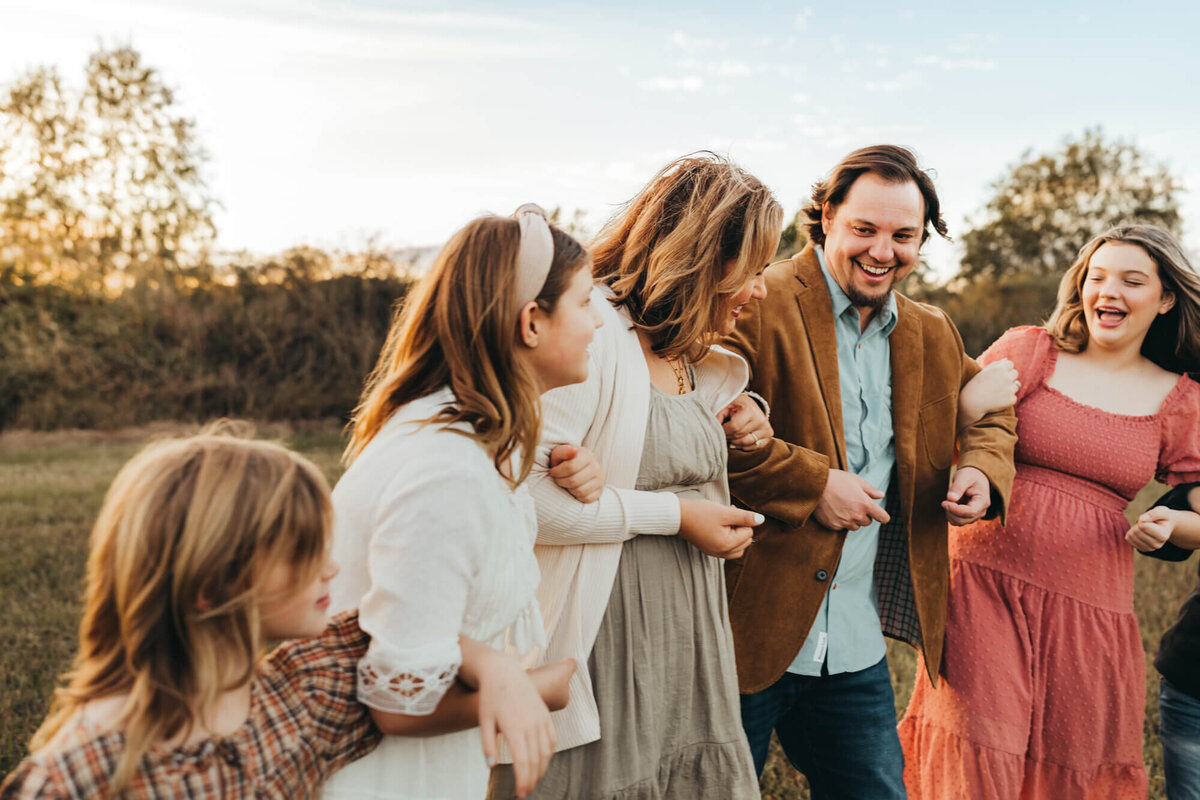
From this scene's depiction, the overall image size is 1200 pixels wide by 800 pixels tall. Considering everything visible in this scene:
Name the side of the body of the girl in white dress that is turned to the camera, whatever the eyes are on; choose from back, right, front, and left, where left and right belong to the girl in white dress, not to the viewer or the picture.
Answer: right

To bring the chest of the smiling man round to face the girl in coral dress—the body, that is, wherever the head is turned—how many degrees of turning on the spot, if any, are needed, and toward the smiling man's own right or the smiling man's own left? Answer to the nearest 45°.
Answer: approximately 135° to the smiling man's own left

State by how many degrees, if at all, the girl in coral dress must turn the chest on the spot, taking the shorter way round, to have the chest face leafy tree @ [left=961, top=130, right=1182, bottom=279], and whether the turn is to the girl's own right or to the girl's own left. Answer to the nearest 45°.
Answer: approximately 180°

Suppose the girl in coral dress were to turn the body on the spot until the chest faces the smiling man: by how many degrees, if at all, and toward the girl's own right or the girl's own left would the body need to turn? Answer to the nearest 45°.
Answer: approximately 45° to the girl's own right

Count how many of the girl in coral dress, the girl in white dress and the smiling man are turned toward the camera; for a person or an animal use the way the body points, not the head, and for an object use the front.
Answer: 2

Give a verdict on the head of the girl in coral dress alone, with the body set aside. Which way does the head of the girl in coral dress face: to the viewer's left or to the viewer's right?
to the viewer's left

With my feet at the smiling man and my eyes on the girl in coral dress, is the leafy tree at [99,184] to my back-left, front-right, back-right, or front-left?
back-left

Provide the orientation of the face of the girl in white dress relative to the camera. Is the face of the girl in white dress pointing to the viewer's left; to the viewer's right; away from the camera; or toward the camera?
to the viewer's right

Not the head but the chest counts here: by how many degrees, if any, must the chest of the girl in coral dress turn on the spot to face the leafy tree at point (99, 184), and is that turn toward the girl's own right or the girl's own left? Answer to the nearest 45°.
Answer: approximately 135° to the girl's own right

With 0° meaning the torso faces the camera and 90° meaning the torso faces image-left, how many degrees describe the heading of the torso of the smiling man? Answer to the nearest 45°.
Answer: approximately 0°

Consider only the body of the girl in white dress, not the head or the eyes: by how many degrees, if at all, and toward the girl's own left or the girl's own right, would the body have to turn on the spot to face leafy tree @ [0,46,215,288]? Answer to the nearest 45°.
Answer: approximately 90° to the girl's own left

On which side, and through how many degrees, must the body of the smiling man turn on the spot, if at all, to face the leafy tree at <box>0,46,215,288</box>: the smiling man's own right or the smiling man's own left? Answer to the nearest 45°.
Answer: approximately 135° to the smiling man's own right
